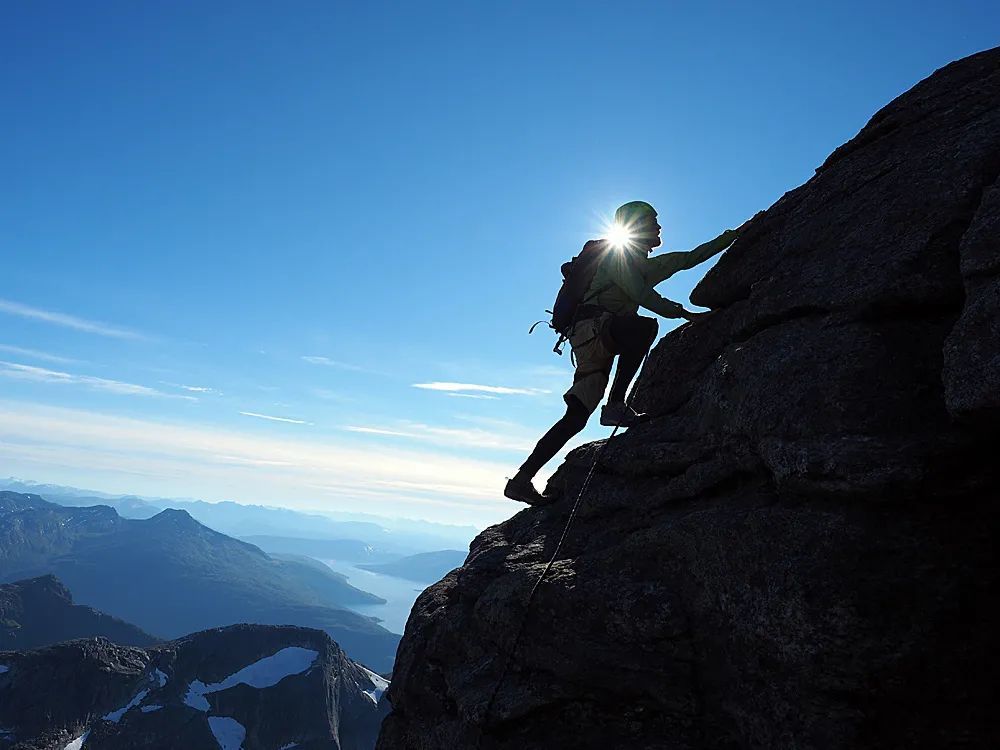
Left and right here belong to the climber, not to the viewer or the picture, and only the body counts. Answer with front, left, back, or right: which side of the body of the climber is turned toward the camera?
right

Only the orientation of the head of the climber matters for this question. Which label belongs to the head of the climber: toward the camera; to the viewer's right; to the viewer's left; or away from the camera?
to the viewer's right
